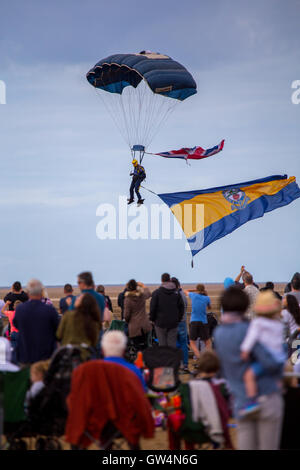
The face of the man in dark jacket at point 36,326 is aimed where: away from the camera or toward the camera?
away from the camera

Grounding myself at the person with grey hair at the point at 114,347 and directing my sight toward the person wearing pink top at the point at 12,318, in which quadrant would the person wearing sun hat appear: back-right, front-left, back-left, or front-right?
back-right

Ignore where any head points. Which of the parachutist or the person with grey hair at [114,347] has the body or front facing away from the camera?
the person with grey hair

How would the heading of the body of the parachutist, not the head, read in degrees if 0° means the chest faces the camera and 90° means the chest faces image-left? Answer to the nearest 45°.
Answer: approximately 45°

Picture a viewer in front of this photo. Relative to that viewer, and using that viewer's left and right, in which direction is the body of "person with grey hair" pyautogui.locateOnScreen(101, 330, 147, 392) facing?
facing away from the viewer

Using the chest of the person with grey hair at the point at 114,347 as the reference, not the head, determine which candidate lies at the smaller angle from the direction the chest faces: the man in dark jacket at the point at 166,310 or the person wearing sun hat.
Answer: the man in dark jacket

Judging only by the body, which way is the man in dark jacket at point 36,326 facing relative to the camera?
away from the camera

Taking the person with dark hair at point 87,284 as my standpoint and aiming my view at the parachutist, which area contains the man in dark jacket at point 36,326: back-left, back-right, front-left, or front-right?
back-left

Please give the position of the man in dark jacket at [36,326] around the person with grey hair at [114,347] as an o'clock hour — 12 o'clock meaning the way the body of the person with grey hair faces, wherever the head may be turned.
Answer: The man in dark jacket is roughly at 11 o'clock from the person with grey hair.

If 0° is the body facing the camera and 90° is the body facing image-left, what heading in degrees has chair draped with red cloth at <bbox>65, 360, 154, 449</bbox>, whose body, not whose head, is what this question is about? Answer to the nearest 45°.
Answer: approximately 180°

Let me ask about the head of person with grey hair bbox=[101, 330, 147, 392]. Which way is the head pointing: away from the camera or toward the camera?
away from the camera
